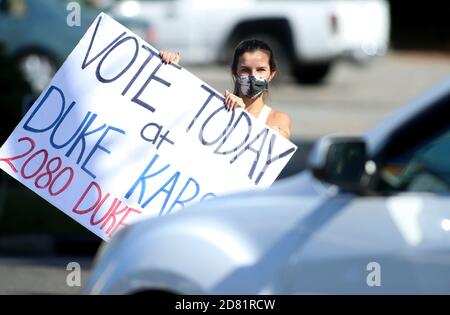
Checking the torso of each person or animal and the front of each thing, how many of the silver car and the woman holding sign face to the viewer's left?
1

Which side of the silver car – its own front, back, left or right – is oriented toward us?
left

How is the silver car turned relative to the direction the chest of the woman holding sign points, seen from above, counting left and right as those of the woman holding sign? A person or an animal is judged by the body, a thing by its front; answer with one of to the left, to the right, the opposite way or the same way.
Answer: to the right

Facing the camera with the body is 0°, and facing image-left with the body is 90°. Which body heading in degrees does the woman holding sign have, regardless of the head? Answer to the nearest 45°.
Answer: approximately 0°
